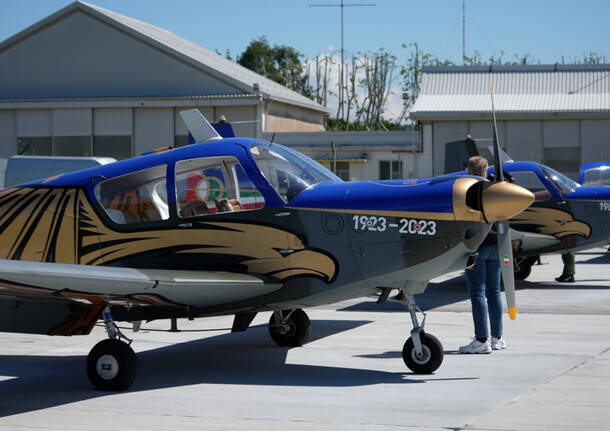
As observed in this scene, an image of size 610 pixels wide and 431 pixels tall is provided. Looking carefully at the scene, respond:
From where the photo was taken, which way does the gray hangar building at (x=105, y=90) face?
toward the camera

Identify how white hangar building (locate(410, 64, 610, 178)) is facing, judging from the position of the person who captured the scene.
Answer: facing the viewer

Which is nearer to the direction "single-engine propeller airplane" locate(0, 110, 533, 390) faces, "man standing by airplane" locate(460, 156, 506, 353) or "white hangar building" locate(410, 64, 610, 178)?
the man standing by airplane

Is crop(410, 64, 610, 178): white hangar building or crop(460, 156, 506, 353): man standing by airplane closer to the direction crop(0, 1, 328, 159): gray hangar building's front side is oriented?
the man standing by airplane

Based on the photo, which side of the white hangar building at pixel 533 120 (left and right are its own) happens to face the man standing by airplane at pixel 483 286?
front

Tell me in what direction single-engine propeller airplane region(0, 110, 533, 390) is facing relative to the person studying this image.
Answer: facing the viewer and to the right of the viewer

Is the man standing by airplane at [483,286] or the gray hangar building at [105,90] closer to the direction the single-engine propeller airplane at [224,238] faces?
the man standing by airplane

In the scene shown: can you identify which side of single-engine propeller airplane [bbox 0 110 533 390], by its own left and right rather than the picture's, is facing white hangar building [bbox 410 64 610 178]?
left

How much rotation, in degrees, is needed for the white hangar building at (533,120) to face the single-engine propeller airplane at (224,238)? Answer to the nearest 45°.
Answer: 0° — it already faces it

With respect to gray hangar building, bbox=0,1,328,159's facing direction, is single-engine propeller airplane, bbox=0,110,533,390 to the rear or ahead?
ahead

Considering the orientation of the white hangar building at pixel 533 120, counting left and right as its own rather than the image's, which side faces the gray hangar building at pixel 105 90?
right

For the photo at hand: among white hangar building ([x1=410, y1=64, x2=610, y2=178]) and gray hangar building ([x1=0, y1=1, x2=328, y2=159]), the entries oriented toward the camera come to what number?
2

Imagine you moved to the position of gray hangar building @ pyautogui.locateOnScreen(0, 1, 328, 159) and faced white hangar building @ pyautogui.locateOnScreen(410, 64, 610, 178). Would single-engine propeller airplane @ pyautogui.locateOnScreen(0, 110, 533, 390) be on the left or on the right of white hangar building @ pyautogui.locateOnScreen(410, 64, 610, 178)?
right
